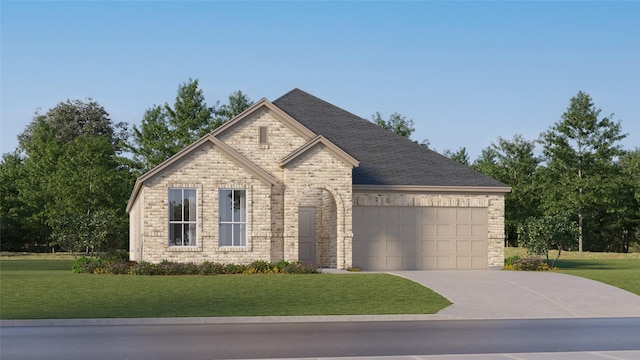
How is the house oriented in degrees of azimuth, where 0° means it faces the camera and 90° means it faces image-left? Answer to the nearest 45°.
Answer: approximately 0°

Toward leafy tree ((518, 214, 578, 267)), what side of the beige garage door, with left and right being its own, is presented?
left

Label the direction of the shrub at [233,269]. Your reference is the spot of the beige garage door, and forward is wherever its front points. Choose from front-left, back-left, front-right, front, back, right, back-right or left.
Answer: front-right

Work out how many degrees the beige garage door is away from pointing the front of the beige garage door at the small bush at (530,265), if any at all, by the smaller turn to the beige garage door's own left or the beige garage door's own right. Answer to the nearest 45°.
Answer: approximately 90° to the beige garage door's own left

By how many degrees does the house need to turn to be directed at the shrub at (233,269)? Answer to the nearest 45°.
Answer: approximately 45° to its right

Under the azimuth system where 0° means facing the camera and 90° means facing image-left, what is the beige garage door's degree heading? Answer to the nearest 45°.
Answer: approximately 0°

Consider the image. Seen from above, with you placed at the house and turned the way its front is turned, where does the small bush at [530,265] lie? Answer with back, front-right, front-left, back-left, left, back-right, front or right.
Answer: left
